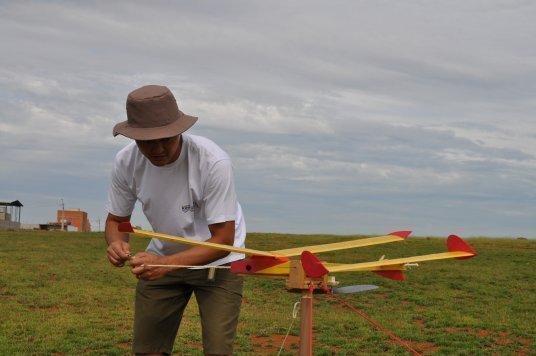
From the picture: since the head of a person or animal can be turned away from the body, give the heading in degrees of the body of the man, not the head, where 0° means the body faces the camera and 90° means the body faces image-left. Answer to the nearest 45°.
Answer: approximately 45°

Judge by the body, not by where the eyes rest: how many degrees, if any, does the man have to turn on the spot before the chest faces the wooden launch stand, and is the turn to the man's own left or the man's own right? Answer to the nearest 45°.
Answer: approximately 90° to the man's own left
